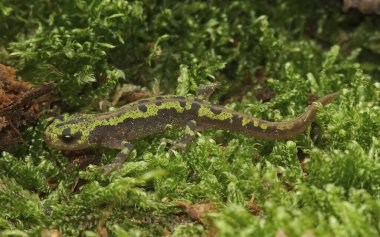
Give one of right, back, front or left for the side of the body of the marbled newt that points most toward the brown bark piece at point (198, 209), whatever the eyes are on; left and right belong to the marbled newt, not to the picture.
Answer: left

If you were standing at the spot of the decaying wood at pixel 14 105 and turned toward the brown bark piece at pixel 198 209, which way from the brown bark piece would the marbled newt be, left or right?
left

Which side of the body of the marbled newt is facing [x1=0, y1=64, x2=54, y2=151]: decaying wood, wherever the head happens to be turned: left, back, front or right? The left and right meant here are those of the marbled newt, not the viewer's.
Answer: front

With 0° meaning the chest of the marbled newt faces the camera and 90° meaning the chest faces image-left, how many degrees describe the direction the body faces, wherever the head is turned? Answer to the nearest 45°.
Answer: approximately 90°

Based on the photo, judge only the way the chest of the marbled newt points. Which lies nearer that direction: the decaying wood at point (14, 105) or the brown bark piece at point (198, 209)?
the decaying wood
